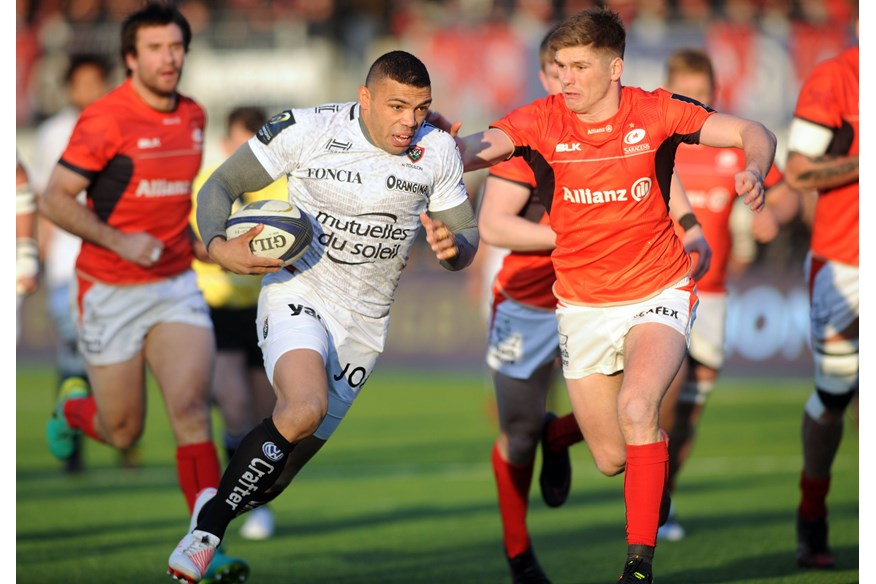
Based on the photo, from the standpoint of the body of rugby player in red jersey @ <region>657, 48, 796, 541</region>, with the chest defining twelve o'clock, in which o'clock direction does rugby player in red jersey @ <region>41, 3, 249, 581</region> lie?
rugby player in red jersey @ <region>41, 3, 249, 581</region> is roughly at 2 o'clock from rugby player in red jersey @ <region>657, 48, 796, 541</region>.

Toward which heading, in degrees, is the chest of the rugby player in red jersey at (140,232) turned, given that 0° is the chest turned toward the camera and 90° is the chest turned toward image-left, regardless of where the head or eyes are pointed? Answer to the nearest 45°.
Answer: approximately 315°

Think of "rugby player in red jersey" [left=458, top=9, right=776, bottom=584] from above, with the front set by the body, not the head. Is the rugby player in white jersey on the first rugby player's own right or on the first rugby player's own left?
on the first rugby player's own right

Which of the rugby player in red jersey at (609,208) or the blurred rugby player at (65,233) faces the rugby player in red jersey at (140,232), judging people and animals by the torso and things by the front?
the blurred rugby player

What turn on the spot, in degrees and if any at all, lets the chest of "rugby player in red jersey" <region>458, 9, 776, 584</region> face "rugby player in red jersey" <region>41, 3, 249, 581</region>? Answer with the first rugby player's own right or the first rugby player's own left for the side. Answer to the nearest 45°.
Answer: approximately 90° to the first rugby player's own right

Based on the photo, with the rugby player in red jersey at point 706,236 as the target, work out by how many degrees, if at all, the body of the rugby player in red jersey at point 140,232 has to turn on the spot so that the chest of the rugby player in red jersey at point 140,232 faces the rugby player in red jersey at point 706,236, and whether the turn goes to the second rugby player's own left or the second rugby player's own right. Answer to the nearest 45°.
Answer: approximately 45° to the second rugby player's own left

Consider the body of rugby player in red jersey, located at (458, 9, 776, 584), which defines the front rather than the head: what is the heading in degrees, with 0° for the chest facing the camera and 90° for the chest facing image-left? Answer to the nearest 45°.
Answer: approximately 0°

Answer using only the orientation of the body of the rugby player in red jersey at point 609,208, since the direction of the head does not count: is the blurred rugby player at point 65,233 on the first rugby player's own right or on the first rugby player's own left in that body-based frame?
on the first rugby player's own right

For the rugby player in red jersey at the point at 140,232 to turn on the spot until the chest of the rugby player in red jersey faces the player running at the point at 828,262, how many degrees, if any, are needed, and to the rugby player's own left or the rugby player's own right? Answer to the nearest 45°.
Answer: approximately 45° to the rugby player's own left
